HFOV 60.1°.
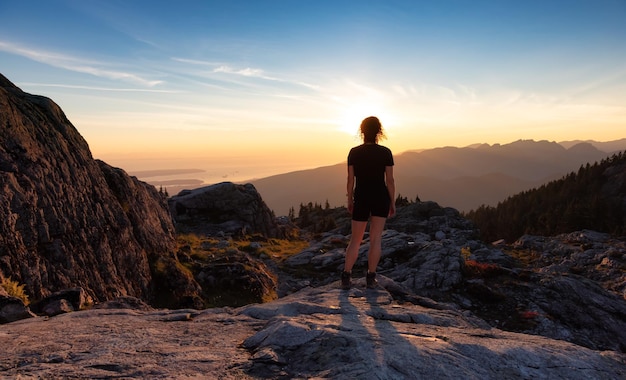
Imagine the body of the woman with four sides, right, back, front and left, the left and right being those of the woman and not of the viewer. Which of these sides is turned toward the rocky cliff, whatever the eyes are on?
left

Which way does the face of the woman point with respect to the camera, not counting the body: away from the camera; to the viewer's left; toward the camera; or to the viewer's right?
away from the camera

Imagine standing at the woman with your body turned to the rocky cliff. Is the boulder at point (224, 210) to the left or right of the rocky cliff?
right

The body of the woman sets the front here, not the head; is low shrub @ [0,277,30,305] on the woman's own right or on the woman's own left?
on the woman's own left

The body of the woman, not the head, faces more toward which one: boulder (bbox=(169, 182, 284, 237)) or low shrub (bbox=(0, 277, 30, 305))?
the boulder

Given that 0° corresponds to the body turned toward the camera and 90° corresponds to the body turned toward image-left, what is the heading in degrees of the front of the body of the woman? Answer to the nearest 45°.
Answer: approximately 180°
